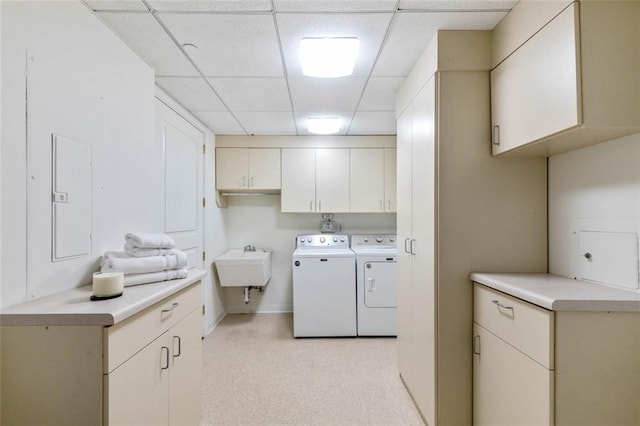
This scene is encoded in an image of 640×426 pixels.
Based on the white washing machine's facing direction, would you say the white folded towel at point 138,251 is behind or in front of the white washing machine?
in front

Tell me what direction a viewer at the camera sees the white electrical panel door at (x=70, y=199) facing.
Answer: facing the viewer and to the right of the viewer

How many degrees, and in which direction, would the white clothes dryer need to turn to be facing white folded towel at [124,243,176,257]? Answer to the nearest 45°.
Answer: approximately 45° to its right

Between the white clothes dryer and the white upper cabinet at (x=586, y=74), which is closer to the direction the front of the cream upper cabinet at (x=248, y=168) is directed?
the white upper cabinet

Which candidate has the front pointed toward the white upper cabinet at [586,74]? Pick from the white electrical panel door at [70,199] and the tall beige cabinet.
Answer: the white electrical panel door

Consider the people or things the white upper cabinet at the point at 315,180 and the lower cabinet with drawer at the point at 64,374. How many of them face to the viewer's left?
0

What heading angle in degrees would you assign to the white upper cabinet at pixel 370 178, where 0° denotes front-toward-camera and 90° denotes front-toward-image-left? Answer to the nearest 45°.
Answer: approximately 0°

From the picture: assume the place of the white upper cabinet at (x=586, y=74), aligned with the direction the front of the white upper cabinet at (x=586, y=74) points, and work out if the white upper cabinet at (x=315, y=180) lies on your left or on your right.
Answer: on your right
